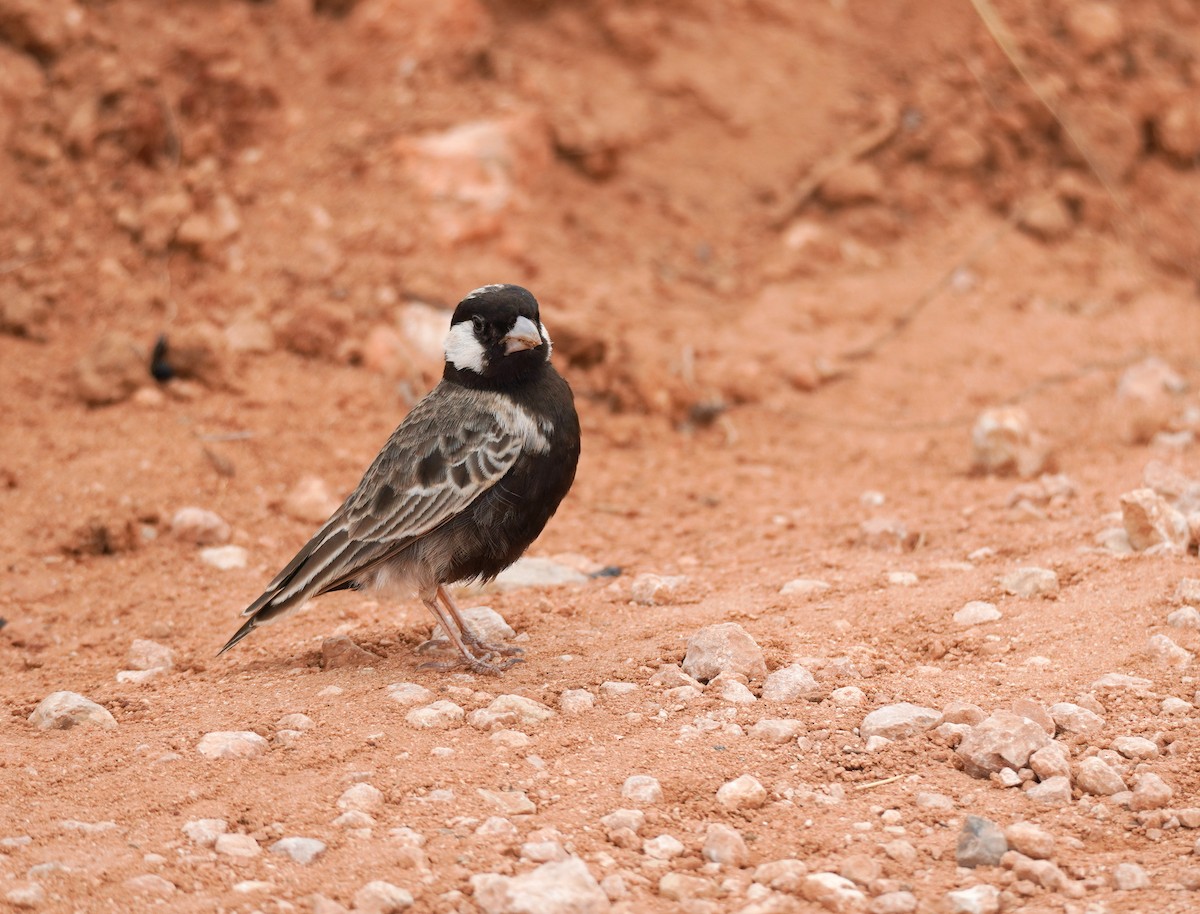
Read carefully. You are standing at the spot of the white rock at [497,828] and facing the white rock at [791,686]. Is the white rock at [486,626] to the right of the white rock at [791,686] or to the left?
left

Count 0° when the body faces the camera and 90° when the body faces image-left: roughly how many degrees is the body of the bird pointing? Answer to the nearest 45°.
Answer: approximately 270°
